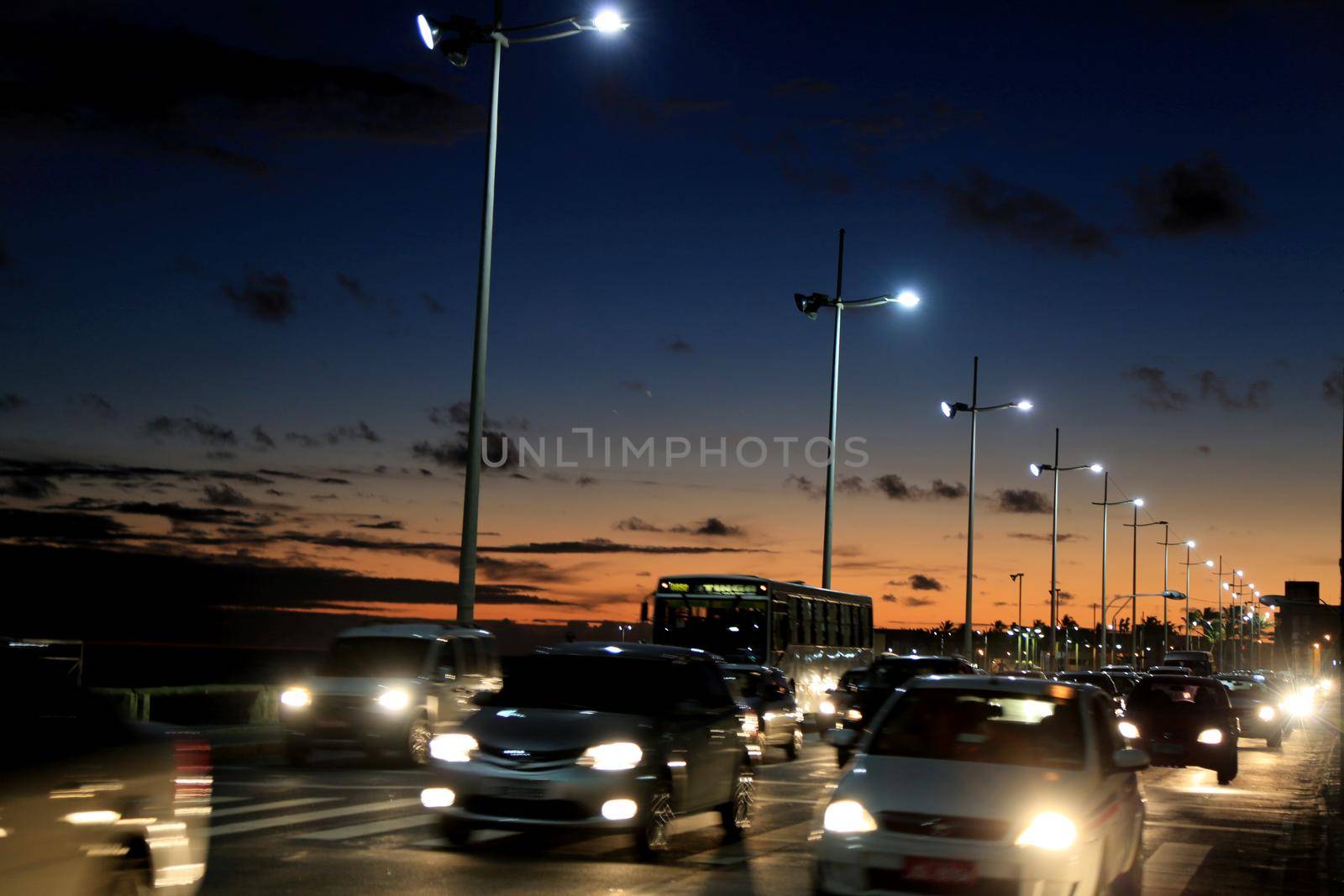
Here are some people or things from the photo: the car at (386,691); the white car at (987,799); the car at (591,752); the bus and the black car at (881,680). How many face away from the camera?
0

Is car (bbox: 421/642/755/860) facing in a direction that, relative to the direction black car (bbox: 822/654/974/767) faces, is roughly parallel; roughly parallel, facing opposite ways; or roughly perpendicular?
roughly parallel

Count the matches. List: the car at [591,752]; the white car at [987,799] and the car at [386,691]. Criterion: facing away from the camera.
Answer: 0

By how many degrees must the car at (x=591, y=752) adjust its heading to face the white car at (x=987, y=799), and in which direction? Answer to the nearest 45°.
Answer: approximately 90° to its left

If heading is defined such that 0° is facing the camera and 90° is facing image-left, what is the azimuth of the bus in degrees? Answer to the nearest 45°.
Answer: approximately 45°

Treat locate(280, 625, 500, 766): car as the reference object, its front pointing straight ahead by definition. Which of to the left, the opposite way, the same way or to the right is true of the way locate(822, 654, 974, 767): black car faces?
the same way

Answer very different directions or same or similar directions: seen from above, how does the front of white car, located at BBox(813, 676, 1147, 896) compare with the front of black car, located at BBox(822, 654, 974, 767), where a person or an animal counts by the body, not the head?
same or similar directions

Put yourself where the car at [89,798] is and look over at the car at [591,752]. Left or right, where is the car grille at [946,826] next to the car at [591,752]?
right

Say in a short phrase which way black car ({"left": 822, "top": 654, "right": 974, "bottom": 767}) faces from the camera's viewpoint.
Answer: facing the viewer and to the left of the viewer

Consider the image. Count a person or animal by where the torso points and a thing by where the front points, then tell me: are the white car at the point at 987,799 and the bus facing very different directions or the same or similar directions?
same or similar directions

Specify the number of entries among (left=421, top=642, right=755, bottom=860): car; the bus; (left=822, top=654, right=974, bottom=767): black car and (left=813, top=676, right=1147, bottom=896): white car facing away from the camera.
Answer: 0

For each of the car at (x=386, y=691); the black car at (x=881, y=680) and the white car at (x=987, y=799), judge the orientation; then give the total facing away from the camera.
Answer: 0

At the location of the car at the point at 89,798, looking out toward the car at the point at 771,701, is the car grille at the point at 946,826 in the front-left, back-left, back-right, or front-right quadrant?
front-right

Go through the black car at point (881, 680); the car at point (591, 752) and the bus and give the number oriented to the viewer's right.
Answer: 0

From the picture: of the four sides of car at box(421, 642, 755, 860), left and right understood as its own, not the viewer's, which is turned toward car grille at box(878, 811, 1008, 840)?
left

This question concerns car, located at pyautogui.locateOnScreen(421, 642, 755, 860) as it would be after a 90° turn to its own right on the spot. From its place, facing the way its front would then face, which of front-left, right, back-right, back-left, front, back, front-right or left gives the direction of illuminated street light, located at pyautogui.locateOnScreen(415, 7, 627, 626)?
front-right

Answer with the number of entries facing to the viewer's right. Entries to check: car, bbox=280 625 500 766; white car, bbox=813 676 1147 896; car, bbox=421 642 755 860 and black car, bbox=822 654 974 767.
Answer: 0

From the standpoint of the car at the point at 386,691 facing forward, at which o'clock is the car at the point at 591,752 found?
the car at the point at 591,752 is roughly at 10 o'clock from the car at the point at 386,691.

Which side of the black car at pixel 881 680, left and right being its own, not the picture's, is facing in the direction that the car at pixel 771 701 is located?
right

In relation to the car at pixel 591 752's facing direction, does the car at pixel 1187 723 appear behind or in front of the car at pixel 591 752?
behind

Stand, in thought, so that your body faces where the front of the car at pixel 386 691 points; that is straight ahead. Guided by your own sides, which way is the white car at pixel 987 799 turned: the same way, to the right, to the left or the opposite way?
the same way
